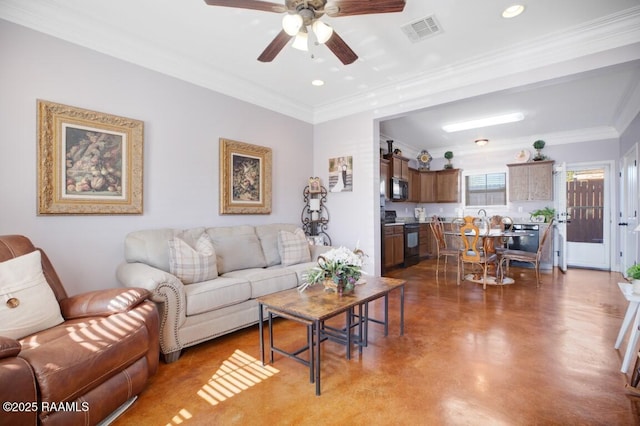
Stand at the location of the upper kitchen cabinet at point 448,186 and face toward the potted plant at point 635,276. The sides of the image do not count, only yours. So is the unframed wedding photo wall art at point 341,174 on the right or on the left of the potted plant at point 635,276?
right

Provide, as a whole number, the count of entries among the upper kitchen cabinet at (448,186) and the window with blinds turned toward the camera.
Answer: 2

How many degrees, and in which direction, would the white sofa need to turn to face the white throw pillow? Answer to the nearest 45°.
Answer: approximately 90° to its right

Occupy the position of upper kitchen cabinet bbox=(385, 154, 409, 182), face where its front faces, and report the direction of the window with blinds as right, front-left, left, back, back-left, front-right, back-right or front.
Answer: left

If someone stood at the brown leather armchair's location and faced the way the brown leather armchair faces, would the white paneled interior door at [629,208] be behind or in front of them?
in front

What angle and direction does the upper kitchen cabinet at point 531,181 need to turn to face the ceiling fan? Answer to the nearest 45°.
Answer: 0° — it already faces it

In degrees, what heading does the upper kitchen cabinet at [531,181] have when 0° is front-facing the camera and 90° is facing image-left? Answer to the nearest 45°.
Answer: approximately 0°

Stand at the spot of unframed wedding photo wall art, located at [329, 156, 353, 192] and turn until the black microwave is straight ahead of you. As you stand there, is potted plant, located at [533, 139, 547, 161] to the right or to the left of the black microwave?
right

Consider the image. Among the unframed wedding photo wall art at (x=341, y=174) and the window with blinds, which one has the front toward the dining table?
the window with blinds
